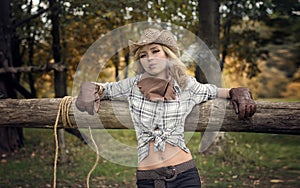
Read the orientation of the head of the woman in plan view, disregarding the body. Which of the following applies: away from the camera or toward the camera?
toward the camera

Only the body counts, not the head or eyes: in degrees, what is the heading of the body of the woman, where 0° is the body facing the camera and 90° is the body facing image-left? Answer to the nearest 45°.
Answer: approximately 0°

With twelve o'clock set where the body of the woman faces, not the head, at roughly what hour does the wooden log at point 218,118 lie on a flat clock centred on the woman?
The wooden log is roughly at 8 o'clock from the woman.

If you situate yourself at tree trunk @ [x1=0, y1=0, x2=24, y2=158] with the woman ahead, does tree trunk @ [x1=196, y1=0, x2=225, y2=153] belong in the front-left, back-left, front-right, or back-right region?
front-left

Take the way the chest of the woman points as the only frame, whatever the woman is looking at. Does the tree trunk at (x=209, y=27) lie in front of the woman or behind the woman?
behind

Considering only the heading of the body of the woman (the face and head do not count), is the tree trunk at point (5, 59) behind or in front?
behind

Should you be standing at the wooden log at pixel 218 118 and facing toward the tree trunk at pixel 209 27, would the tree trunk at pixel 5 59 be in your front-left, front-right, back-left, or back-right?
front-left
